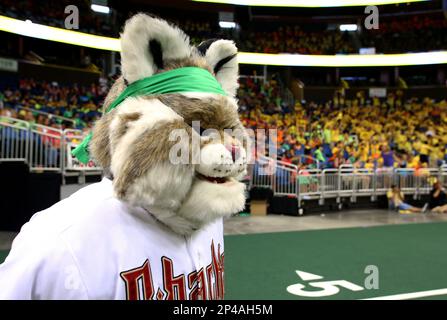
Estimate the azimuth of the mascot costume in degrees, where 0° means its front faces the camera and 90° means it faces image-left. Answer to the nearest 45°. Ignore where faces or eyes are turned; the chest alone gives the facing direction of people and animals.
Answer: approximately 315°

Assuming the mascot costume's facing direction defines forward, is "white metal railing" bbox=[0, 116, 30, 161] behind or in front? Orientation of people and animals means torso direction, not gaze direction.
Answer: behind
